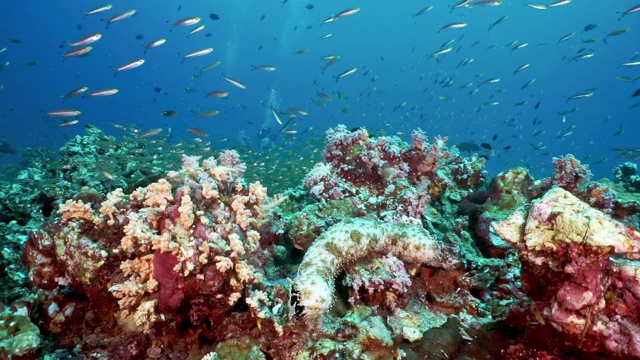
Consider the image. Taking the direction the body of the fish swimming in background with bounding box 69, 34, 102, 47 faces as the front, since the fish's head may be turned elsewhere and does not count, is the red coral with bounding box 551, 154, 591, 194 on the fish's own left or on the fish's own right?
on the fish's own right

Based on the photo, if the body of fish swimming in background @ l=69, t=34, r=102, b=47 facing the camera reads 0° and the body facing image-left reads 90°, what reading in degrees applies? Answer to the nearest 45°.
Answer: approximately 270°
